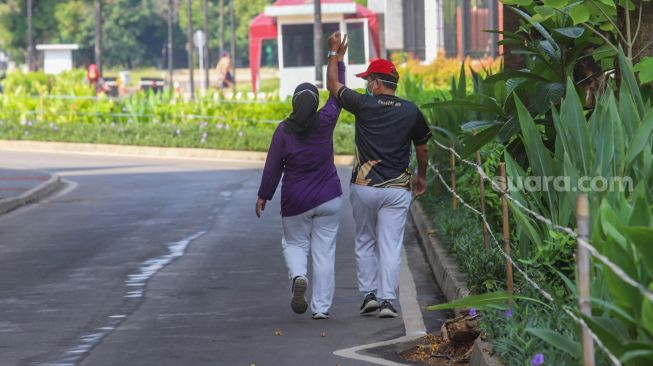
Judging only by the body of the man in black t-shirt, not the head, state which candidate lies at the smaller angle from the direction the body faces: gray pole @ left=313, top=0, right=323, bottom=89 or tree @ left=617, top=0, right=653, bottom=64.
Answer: the gray pole

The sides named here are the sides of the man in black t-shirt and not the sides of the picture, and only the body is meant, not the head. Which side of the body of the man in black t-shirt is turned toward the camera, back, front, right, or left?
back

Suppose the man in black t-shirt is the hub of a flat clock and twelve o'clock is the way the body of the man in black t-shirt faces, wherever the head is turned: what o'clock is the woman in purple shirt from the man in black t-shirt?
The woman in purple shirt is roughly at 9 o'clock from the man in black t-shirt.

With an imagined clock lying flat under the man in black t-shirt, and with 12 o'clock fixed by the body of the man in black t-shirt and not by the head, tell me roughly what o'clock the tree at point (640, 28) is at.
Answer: The tree is roughly at 3 o'clock from the man in black t-shirt.

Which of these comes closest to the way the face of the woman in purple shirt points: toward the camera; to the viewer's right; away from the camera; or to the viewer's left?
away from the camera

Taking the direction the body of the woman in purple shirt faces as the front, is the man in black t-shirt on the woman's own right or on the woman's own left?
on the woman's own right

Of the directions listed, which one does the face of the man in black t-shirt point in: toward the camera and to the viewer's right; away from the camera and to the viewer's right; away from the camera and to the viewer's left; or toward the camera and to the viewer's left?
away from the camera and to the viewer's left

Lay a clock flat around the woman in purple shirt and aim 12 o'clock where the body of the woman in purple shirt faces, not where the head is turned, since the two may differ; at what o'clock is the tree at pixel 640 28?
The tree is roughly at 3 o'clock from the woman in purple shirt.

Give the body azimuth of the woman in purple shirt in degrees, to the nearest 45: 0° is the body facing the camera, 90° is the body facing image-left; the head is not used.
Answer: approximately 180°

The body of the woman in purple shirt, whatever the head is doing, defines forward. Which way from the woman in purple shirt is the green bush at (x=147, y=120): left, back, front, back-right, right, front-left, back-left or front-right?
front

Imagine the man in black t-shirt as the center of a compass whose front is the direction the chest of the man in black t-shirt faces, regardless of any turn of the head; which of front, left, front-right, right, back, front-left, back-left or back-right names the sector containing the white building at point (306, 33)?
front

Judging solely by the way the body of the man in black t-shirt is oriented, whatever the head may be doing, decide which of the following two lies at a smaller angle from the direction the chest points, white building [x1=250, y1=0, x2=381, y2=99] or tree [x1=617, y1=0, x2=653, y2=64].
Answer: the white building

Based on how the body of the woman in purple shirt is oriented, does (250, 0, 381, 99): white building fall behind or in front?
in front

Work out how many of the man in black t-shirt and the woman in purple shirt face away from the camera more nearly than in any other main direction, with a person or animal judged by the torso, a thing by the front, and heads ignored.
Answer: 2
